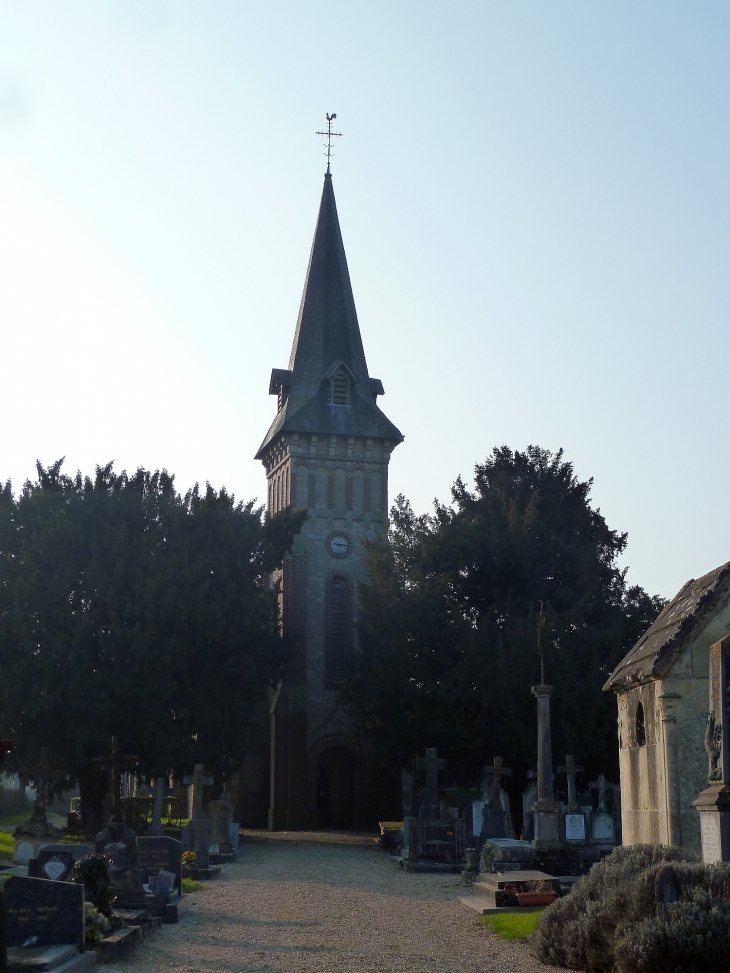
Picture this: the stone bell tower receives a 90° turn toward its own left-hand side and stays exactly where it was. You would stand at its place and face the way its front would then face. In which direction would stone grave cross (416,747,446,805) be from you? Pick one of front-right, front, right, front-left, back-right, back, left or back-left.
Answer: right

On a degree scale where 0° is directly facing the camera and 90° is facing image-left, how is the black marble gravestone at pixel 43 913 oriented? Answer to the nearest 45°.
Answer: approximately 0°

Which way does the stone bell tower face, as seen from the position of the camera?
facing the viewer

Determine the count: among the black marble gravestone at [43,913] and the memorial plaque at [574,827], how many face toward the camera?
2

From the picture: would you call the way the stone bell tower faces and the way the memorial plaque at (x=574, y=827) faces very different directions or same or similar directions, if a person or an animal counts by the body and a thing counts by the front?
same or similar directions

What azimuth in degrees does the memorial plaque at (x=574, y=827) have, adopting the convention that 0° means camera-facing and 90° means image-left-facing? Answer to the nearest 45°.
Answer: approximately 0°

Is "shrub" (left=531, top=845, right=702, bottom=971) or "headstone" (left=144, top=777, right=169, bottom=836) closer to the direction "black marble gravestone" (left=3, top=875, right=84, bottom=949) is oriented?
the shrub

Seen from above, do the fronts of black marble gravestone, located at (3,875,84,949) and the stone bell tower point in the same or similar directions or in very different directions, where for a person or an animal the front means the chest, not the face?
same or similar directions

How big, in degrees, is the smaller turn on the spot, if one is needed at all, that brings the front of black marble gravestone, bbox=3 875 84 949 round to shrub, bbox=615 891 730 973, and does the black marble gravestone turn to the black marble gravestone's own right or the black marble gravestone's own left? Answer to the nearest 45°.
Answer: approximately 45° to the black marble gravestone's own left

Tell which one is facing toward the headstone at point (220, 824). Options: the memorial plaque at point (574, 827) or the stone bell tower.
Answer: the stone bell tower

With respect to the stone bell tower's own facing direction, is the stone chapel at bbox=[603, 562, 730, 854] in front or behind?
in front

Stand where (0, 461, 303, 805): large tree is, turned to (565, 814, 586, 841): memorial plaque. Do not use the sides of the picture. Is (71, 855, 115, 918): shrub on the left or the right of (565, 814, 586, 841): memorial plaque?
right

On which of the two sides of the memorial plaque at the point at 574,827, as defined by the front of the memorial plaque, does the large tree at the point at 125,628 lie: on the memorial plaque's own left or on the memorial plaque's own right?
on the memorial plaque's own right

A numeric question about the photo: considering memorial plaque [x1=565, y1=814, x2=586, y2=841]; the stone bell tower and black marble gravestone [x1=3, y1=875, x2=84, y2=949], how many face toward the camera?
3

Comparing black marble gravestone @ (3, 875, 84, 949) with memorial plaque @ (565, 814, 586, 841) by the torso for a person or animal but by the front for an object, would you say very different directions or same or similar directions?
same or similar directions
